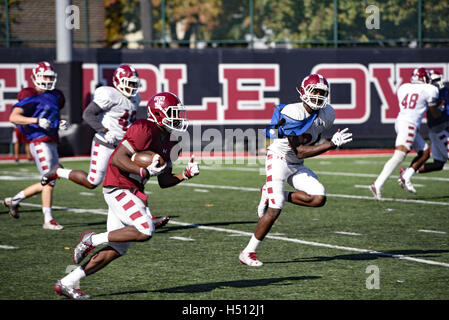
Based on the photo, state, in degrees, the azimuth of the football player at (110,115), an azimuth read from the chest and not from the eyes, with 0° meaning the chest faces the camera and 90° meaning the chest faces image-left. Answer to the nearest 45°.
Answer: approximately 315°

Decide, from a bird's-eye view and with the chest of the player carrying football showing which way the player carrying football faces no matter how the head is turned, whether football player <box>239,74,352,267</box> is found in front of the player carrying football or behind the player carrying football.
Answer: in front

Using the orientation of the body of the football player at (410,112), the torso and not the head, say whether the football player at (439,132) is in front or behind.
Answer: in front

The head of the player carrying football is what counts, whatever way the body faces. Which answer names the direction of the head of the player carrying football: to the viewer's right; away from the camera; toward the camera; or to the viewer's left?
to the viewer's right

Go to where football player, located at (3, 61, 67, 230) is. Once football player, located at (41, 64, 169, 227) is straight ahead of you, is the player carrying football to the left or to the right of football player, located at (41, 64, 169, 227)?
right
